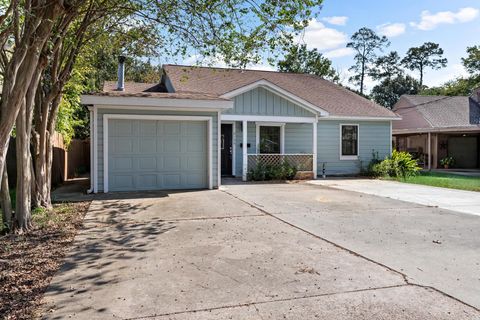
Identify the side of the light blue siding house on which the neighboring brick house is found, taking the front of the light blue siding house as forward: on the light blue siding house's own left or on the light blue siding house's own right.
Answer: on the light blue siding house's own left

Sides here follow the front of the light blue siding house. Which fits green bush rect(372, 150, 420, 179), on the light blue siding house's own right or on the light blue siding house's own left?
on the light blue siding house's own left

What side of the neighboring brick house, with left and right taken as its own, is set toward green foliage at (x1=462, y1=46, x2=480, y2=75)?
back

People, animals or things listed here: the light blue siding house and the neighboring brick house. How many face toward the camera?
2

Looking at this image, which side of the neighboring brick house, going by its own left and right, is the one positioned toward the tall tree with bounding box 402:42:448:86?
back

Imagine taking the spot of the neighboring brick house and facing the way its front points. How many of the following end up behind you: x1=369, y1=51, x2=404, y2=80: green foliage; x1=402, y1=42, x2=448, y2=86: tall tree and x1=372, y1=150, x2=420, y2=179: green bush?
2

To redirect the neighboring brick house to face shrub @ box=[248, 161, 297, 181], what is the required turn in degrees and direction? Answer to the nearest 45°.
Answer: approximately 45° to its right

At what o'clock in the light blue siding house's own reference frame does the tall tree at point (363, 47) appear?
The tall tree is roughly at 7 o'clock from the light blue siding house.

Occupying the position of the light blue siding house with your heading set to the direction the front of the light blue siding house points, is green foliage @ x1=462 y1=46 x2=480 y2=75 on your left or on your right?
on your left

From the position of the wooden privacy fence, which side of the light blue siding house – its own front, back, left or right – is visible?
right

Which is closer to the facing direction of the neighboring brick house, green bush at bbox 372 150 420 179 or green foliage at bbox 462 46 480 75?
the green bush

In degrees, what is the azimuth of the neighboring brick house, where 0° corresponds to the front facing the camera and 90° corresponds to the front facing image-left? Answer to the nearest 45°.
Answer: approximately 0°

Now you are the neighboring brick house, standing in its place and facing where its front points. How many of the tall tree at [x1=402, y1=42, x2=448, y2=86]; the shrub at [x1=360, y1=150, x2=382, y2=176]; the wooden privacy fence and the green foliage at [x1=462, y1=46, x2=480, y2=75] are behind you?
2

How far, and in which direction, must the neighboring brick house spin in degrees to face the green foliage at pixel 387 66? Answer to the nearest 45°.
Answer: approximately 180°
